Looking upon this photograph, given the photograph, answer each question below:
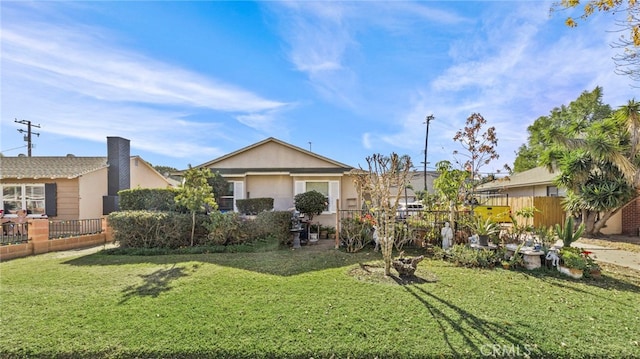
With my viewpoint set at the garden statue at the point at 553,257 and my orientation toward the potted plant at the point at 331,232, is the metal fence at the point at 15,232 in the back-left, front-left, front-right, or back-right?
front-left

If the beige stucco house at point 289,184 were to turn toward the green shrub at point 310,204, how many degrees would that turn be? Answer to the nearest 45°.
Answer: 0° — it already faces it

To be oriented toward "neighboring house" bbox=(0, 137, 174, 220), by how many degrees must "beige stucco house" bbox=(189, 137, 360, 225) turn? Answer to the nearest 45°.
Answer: approximately 90° to its right

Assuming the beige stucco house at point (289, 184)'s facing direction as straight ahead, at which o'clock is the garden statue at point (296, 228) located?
The garden statue is roughly at 12 o'clock from the beige stucco house.

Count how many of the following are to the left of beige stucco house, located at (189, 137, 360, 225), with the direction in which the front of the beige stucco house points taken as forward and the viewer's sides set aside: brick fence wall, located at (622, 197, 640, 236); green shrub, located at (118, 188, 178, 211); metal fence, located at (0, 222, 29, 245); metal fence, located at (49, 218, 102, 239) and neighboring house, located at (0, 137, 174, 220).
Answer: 1

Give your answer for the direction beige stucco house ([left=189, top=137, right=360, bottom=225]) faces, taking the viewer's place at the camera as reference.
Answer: facing the viewer

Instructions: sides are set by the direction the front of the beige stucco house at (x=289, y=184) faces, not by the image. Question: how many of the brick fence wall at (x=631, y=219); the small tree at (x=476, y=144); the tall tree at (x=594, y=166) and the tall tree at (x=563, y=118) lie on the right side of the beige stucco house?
0
